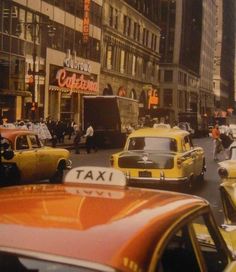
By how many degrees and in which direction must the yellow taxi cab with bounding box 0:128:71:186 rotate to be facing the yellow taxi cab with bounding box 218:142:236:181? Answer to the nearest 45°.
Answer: approximately 45° to its right

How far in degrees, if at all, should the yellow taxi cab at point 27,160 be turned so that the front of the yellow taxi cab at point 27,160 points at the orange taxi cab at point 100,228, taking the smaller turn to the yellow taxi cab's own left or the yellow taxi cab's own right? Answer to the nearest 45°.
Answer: approximately 90° to the yellow taxi cab's own right

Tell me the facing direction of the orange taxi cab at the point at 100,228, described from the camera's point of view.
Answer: facing away from the viewer and to the right of the viewer

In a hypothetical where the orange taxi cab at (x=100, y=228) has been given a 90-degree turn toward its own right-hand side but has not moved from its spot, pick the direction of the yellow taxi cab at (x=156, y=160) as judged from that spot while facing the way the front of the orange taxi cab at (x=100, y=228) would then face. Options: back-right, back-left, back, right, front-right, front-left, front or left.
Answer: back-left

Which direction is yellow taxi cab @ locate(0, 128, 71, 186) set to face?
to the viewer's right
